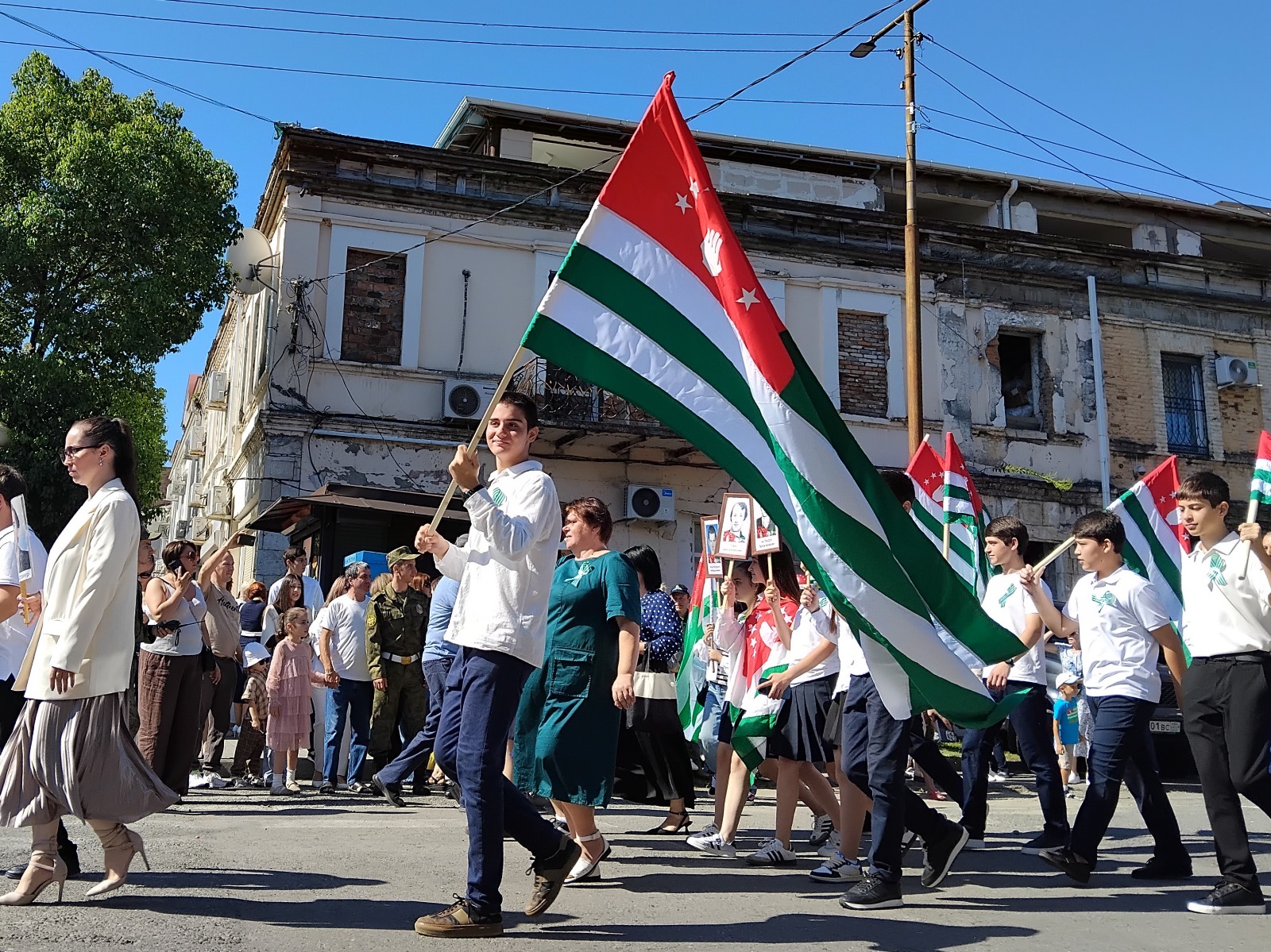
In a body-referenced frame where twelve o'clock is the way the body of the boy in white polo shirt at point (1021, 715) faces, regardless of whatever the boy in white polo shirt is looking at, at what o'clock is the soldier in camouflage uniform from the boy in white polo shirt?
The soldier in camouflage uniform is roughly at 2 o'clock from the boy in white polo shirt.

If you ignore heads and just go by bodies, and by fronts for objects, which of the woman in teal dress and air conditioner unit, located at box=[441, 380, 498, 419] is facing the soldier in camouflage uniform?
the air conditioner unit

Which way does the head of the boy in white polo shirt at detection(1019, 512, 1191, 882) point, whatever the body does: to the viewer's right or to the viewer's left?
to the viewer's left

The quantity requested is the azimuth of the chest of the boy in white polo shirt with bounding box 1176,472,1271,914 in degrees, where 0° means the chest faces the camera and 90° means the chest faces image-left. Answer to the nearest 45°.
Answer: approximately 45°

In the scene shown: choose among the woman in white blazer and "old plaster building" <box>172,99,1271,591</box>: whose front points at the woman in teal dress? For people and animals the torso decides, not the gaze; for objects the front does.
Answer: the old plaster building

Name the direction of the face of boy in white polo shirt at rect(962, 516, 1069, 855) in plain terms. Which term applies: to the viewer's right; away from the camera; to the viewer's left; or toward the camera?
to the viewer's left

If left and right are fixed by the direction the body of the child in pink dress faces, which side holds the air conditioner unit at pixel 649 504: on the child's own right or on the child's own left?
on the child's own left
